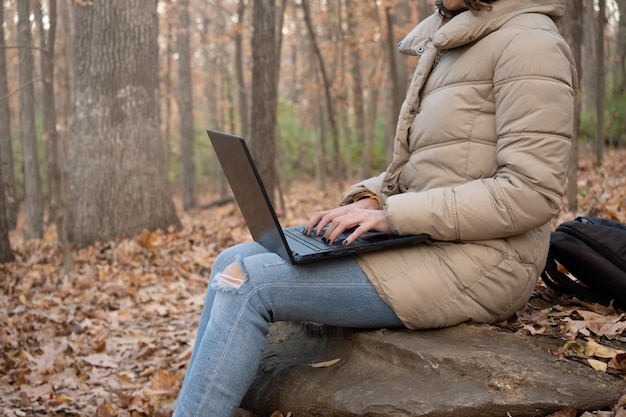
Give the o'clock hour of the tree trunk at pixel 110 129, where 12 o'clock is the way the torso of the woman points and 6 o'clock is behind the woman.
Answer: The tree trunk is roughly at 2 o'clock from the woman.

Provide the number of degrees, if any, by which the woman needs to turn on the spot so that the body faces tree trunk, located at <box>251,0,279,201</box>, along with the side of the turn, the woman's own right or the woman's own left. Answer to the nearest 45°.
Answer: approximately 90° to the woman's own right

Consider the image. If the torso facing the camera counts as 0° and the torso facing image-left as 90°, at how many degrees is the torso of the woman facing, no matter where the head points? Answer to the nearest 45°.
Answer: approximately 90°

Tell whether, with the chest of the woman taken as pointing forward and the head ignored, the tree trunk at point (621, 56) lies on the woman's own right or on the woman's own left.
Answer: on the woman's own right
